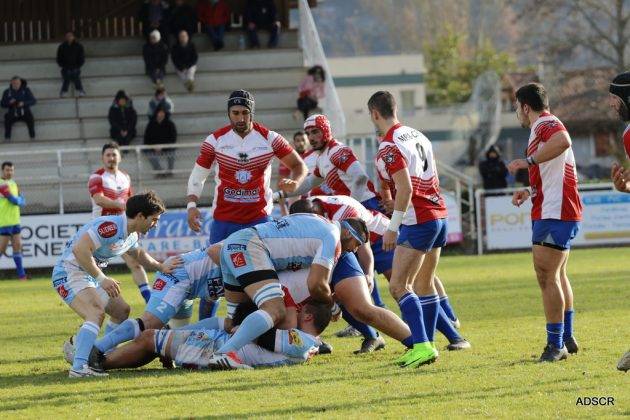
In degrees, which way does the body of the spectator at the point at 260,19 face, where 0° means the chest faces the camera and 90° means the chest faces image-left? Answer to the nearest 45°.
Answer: approximately 0°

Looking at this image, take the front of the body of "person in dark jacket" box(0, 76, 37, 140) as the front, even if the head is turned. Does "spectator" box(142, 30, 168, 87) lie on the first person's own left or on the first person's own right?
on the first person's own left

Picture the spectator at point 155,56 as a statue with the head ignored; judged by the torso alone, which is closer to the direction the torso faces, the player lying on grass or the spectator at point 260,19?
the player lying on grass

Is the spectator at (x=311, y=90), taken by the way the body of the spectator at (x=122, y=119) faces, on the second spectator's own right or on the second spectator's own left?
on the second spectator's own left

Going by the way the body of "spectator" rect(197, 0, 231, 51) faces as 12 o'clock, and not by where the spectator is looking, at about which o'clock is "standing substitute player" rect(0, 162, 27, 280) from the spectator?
The standing substitute player is roughly at 1 o'clock from the spectator.

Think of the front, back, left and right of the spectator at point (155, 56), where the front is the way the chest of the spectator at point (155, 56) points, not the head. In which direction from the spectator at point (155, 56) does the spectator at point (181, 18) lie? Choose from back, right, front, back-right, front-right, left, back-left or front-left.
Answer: back-left

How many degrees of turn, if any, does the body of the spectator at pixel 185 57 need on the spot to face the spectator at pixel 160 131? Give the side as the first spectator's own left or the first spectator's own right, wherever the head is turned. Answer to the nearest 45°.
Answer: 0° — they already face them

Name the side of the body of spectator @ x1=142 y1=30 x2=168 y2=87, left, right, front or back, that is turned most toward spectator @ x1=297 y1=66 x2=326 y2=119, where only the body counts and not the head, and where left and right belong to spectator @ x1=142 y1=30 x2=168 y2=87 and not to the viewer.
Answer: left
